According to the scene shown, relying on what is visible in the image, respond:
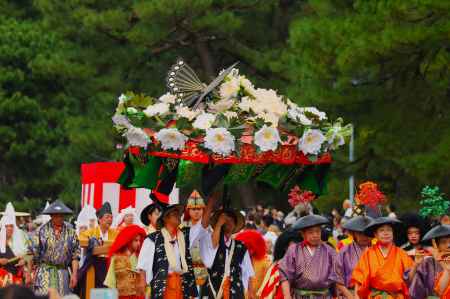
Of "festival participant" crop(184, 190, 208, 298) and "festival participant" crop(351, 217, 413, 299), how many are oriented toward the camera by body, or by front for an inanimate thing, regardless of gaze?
2

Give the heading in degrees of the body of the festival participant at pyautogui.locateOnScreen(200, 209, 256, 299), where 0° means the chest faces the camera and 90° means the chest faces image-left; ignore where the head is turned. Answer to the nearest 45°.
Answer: approximately 0°
